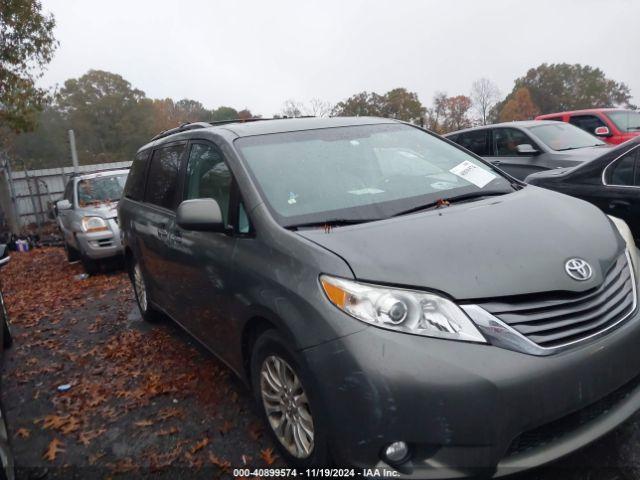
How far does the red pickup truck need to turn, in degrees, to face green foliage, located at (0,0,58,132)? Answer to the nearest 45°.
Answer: approximately 135° to its right

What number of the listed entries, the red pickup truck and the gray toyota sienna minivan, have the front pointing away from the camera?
0

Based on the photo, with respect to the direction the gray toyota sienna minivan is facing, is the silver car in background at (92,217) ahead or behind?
behind

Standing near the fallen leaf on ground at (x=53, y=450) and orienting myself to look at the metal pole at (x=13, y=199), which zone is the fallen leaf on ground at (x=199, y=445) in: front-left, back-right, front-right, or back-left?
back-right

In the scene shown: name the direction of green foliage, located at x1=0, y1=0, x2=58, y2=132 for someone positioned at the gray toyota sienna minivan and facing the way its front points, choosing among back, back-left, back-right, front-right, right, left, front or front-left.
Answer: back

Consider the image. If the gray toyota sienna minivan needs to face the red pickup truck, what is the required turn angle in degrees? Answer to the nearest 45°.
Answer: approximately 90° to its left

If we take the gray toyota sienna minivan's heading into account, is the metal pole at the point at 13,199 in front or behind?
behind

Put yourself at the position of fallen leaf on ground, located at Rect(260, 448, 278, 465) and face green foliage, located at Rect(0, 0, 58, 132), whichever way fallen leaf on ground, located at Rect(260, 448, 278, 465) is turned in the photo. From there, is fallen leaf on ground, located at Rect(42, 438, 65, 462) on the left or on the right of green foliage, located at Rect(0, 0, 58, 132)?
left

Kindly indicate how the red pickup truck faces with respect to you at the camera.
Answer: facing the viewer and to the right of the viewer

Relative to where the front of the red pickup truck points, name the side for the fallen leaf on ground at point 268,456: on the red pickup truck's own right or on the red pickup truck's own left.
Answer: on the red pickup truck's own right

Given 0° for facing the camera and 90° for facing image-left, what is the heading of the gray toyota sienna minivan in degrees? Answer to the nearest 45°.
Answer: approximately 315°

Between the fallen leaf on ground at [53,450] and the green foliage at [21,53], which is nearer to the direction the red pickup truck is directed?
the fallen leaf on ground
